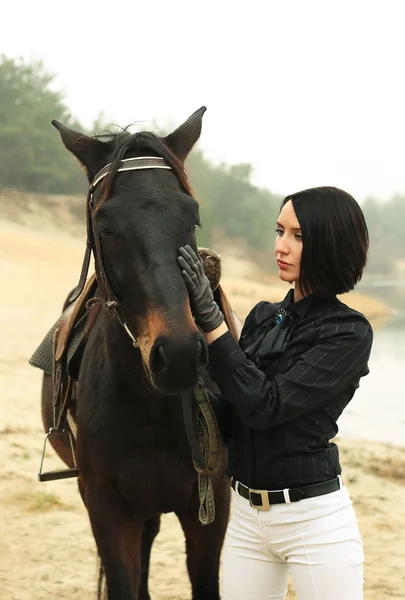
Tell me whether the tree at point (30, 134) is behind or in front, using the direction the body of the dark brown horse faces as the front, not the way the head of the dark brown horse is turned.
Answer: behind

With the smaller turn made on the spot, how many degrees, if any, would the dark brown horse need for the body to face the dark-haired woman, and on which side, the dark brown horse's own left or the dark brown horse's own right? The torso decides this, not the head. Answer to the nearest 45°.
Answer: approximately 45° to the dark brown horse's own left

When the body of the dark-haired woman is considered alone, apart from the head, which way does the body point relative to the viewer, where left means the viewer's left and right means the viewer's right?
facing the viewer and to the left of the viewer

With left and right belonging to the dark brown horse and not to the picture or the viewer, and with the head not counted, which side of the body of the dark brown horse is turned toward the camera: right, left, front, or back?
front

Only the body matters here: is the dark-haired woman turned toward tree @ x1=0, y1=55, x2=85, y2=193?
no

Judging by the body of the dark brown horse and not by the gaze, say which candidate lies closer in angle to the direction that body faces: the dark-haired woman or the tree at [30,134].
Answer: the dark-haired woman

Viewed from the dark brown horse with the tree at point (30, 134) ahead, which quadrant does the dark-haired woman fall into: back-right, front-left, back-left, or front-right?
back-right

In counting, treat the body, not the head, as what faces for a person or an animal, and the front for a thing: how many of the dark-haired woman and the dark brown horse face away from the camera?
0
